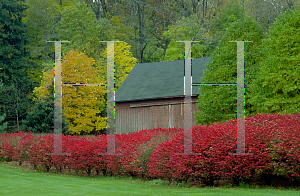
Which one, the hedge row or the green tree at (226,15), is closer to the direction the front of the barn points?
the hedge row

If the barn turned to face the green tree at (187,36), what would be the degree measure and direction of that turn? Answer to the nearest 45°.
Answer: approximately 180°

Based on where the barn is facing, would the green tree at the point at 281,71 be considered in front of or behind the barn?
in front

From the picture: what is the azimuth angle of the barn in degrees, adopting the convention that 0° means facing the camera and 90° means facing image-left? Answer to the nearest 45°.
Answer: approximately 0°

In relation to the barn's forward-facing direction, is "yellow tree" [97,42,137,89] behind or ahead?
behind

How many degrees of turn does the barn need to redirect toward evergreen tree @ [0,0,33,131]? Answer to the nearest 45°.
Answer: approximately 135° to its right

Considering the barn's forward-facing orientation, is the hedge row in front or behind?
in front

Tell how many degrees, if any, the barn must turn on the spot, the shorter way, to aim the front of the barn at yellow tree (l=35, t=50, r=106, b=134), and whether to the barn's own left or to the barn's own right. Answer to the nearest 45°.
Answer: approximately 135° to the barn's own right

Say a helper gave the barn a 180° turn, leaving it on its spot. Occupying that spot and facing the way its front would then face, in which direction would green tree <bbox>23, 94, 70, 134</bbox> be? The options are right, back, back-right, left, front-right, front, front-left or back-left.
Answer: left
